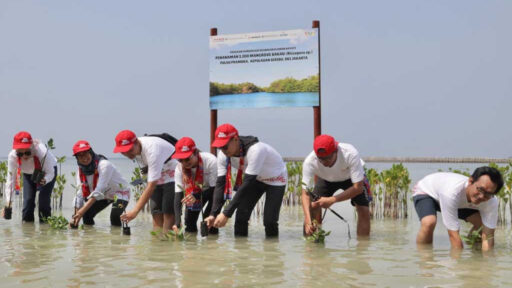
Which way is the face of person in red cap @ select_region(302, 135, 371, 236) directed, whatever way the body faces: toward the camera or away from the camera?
toward the camera

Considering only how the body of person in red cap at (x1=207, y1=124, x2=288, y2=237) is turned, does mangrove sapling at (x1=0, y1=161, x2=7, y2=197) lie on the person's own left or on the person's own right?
on the person's own right

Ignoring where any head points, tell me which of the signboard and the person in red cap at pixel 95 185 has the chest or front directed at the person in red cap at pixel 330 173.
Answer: the signboard

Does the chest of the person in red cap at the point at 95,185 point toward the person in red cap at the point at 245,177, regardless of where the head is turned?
no

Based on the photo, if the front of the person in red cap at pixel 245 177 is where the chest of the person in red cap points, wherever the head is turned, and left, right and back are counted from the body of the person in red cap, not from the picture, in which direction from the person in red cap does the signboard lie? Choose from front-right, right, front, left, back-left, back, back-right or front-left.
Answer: back-right

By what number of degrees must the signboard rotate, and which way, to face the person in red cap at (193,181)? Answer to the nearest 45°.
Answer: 0° — it already faces them

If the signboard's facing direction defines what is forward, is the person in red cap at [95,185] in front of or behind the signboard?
in front

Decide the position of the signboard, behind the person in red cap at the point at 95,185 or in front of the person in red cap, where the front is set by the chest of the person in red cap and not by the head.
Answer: behind

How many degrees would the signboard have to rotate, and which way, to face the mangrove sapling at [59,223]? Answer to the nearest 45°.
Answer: approximately 45° to its right

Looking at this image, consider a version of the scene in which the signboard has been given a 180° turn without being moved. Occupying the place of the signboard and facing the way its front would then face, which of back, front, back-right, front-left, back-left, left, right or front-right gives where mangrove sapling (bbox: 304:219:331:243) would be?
back

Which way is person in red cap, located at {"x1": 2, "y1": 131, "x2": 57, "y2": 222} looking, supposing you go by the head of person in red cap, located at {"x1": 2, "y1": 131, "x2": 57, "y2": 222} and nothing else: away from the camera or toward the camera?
toward the camera

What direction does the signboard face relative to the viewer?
toward the camera

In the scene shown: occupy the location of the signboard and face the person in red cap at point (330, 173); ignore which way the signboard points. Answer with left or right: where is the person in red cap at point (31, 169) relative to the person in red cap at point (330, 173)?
right

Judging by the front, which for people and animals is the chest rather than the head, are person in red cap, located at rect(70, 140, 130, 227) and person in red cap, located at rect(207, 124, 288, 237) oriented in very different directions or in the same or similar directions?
same or similar directions

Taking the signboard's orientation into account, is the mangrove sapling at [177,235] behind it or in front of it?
in front
